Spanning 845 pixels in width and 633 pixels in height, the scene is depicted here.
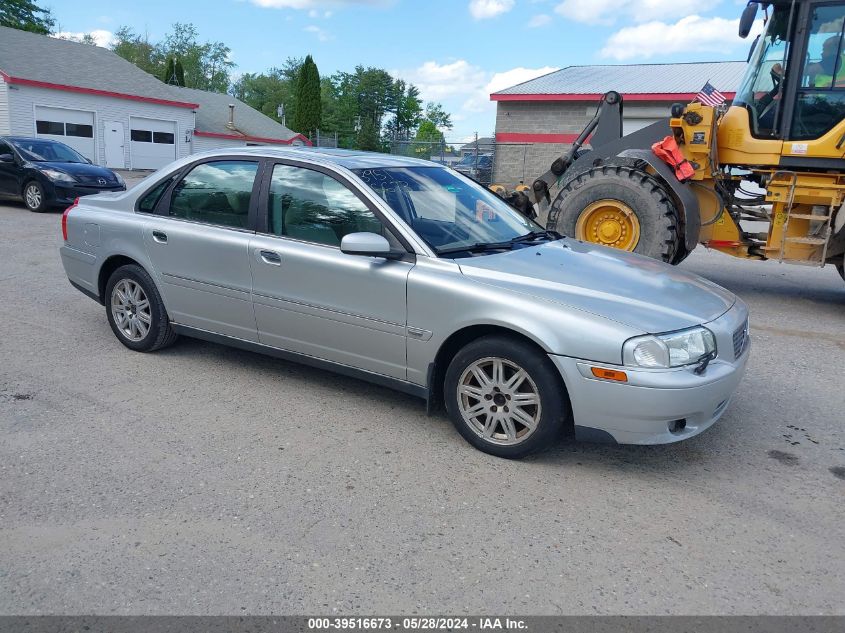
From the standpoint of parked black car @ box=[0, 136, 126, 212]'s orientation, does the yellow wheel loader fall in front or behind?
in front

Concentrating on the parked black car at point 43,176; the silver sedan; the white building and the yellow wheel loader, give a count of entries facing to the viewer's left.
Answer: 1

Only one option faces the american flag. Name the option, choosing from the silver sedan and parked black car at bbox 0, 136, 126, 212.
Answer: the parked black car

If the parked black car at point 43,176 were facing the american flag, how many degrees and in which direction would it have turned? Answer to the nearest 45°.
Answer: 0° — it already faces it

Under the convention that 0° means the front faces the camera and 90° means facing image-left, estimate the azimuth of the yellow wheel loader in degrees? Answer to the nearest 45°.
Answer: approximately 90°

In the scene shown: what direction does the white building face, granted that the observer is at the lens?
facing the viewer and to the right of the viewer

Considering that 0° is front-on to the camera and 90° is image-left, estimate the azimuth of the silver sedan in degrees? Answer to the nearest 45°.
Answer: approximately 315°

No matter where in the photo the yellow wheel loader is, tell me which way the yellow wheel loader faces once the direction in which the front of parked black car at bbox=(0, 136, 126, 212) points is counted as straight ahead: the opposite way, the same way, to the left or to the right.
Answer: the opposite way

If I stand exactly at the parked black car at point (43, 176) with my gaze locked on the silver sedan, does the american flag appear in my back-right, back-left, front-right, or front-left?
front-left

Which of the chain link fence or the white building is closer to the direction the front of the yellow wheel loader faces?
the white building

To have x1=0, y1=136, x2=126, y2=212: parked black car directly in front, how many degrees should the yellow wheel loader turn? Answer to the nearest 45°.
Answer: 0° — it already faces it

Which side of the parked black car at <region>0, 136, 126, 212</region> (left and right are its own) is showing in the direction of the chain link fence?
left
